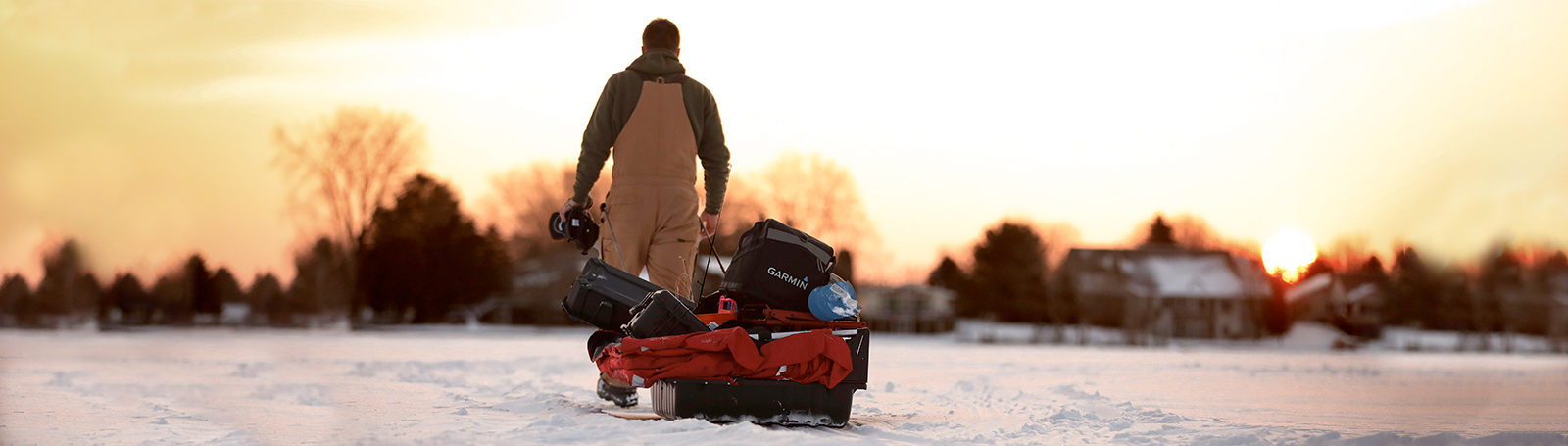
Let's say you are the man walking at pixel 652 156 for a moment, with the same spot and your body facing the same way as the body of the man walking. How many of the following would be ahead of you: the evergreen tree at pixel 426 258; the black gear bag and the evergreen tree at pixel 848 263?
2

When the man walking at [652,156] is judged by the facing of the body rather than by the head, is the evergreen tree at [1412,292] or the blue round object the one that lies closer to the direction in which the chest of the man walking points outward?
the evergreen tree

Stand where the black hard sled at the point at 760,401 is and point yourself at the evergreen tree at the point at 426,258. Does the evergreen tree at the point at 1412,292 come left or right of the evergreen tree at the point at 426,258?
right

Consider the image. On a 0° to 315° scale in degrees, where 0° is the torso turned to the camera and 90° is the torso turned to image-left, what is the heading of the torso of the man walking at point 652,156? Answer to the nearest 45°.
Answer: approximately 180°

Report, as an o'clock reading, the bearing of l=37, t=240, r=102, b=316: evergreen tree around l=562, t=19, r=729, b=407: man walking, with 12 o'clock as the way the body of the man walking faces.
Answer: The evergreen tree is roughly at 11 o'clock from the man walking.

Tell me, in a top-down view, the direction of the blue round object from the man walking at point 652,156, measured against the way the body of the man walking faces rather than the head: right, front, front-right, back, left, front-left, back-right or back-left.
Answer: back-right

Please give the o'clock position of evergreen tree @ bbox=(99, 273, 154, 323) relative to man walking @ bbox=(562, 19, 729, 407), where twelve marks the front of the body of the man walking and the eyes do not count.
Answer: The evergreen tree is roughly at 11 o'clock from the man walking.
